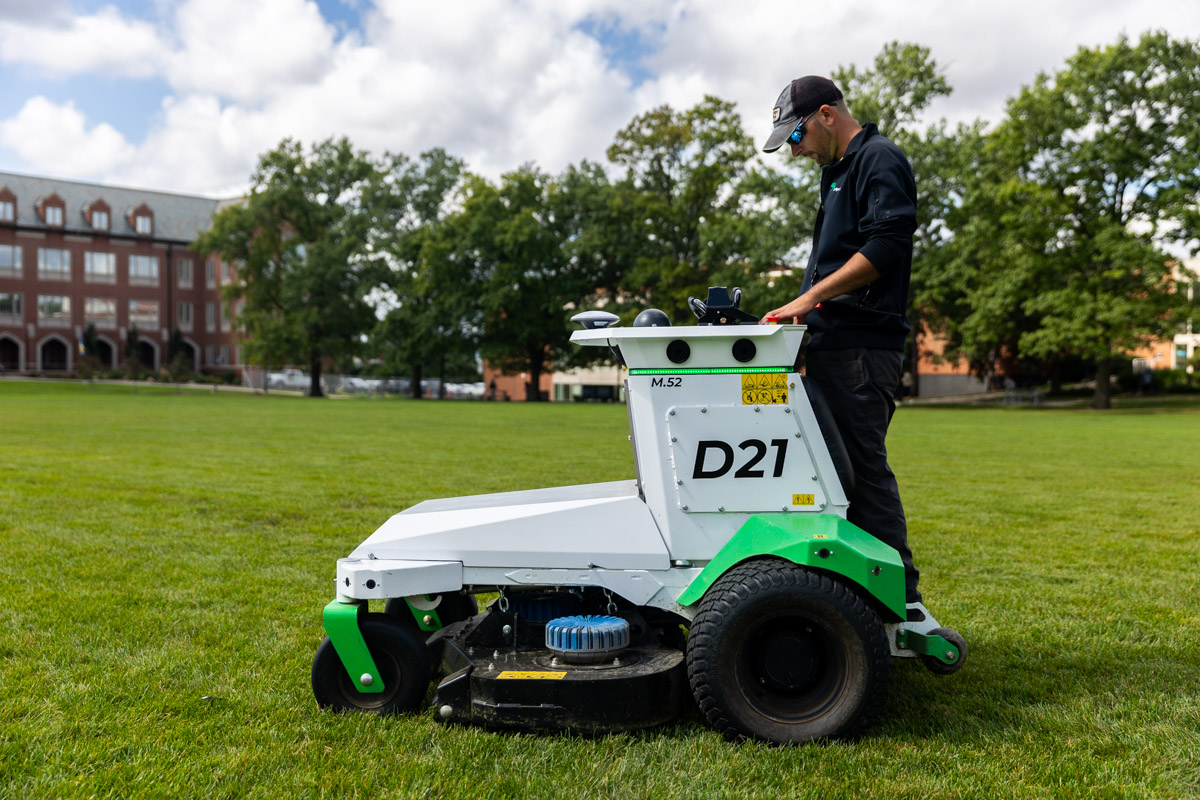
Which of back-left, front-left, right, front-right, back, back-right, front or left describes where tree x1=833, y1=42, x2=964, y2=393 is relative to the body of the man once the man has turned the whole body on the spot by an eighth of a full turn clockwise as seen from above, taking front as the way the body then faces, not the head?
front-right

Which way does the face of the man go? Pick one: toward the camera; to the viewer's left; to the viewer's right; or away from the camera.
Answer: to the viewer's left

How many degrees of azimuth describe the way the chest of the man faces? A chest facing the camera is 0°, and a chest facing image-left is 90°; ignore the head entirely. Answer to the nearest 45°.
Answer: approximately 90°

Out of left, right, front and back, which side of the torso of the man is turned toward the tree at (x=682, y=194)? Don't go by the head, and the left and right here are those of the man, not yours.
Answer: right
